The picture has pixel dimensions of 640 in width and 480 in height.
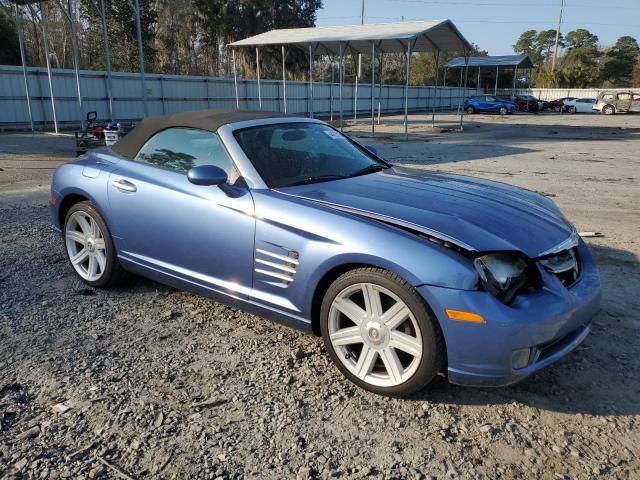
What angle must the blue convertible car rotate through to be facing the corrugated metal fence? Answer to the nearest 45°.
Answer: approximately 135° to its left

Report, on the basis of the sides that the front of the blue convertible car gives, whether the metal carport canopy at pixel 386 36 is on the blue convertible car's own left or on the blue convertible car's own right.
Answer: on the blue convertible car's own left

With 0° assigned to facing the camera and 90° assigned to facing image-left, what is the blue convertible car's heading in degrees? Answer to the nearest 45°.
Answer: approximately 315°

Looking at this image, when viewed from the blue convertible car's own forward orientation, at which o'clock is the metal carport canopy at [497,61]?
The metal carport canopy is roughly at 8 o'clock from the blue convertible car.

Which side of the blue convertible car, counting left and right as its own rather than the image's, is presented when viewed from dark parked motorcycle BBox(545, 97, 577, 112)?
left

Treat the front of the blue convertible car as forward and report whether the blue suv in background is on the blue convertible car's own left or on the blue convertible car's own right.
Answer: on the blue convertible car's own left

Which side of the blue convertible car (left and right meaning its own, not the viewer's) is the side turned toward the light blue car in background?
left
